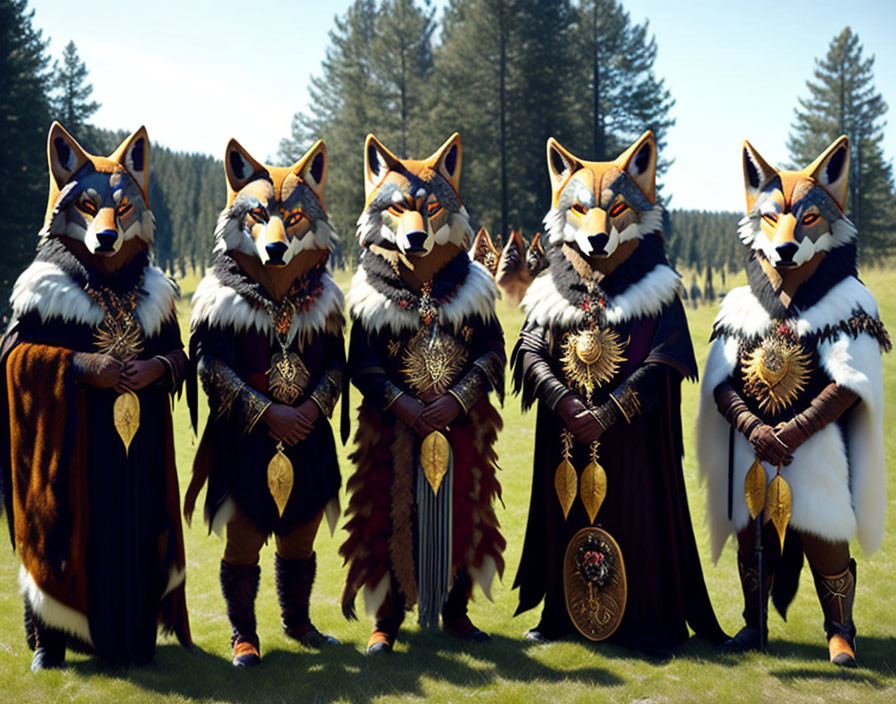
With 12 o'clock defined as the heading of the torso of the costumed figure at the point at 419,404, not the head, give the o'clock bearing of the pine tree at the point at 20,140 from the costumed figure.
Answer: The pine tree is roughly at 5 o'clock from the costumed figure.

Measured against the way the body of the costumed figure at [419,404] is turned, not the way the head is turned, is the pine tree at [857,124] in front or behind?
behind

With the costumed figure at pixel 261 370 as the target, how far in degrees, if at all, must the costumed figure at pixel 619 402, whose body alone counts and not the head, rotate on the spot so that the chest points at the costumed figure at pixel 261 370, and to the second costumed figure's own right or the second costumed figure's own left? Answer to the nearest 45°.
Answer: approximately 90° to the second costumed figure's own right

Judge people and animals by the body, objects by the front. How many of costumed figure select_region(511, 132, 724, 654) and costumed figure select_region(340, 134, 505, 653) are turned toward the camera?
2

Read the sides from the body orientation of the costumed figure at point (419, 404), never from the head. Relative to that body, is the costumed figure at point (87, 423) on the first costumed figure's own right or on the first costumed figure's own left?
on the first costumed figure's own right

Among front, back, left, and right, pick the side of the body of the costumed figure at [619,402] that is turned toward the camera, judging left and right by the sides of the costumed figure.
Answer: front

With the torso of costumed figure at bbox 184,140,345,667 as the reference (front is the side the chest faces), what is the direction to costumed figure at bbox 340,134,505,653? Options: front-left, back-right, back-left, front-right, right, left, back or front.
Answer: left

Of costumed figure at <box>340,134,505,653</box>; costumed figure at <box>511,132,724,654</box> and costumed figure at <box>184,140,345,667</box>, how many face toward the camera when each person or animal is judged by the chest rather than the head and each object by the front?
3

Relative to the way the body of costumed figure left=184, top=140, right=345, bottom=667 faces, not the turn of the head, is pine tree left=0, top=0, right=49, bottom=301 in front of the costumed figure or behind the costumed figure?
behind

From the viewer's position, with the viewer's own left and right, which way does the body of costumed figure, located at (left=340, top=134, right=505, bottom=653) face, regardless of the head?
facing the viewer

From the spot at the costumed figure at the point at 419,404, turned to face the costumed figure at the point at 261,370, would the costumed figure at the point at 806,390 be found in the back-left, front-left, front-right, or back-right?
back-left

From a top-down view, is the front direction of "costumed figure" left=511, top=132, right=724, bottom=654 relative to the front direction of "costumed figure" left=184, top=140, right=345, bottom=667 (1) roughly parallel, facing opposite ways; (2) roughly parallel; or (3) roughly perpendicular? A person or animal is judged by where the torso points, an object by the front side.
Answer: roughly parallel

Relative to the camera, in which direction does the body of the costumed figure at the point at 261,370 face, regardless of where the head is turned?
toward the camera
